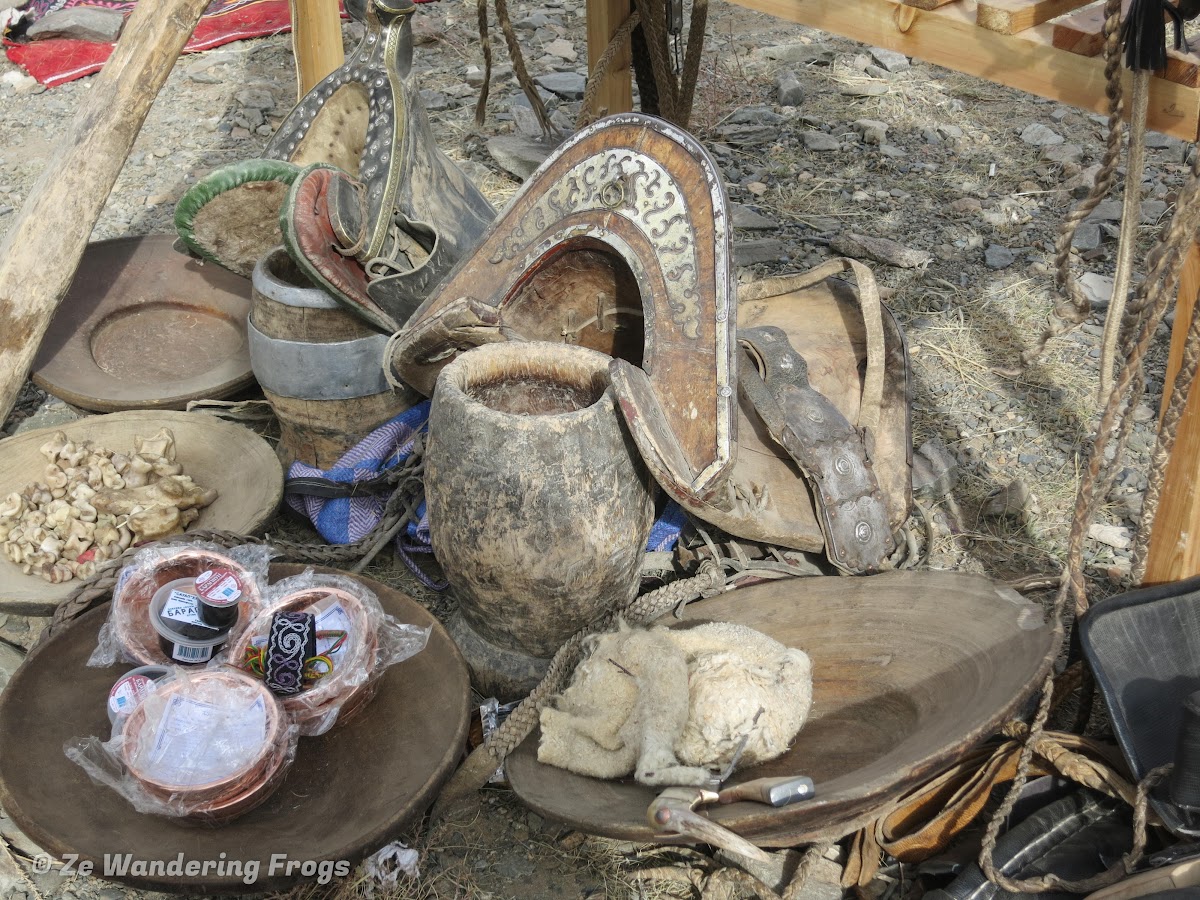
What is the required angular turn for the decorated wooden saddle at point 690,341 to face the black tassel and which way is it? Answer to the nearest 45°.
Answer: approximately 90° to its left

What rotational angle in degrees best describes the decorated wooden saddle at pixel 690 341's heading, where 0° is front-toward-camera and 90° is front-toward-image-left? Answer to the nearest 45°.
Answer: approximately 45°
